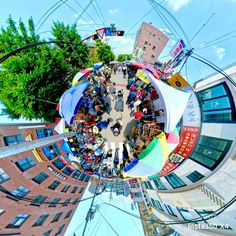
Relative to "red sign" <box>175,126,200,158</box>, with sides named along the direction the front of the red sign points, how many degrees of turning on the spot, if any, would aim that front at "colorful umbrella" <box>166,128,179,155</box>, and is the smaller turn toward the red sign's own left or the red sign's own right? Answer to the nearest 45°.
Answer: approximately 45° to the red sign's own right

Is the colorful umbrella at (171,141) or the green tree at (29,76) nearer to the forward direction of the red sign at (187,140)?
the colorful umbrella

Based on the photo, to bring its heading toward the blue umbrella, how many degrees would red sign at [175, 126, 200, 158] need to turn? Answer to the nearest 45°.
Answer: approximately 45° to its right

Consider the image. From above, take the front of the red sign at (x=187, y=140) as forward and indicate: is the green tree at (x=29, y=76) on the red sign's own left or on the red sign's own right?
on the red sign's own right

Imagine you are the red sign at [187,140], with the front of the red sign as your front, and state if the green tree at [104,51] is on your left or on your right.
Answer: on your right

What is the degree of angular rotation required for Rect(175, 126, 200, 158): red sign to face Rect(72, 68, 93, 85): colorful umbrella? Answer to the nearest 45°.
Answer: approximately 90° to its right
